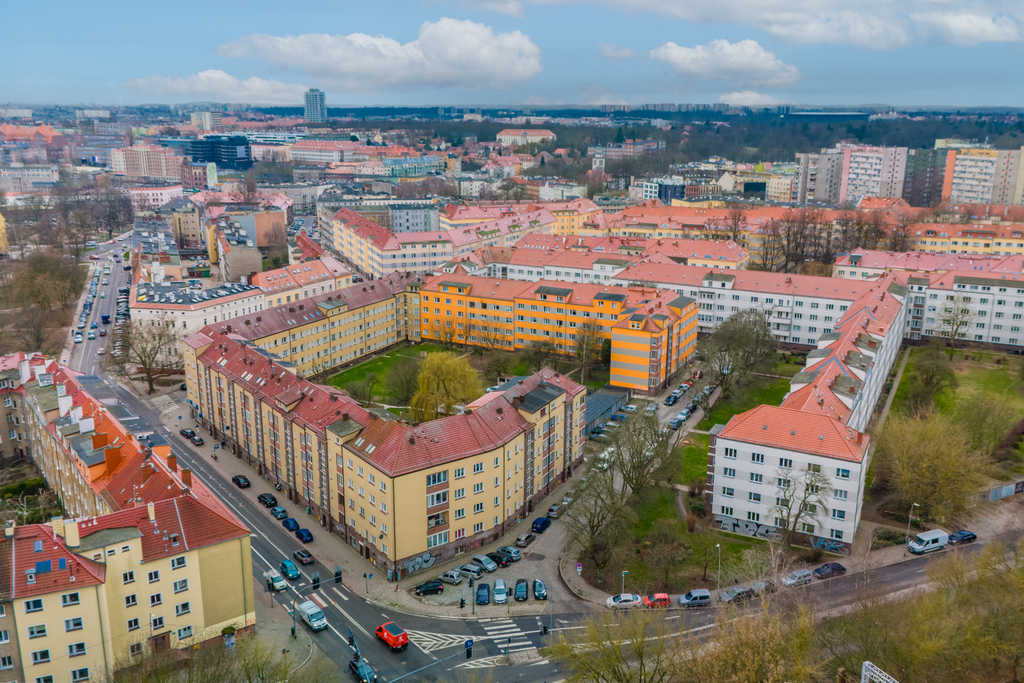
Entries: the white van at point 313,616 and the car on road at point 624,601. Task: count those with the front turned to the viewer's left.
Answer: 1

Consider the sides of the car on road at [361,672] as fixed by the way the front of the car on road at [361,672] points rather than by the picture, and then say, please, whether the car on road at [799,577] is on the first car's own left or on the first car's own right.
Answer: on the first car's own left

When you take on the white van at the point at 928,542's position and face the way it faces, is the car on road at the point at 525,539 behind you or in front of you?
in front

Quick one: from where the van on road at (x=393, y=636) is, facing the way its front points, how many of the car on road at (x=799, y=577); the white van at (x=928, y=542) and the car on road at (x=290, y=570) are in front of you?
1

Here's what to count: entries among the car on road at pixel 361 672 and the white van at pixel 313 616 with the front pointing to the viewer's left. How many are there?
0

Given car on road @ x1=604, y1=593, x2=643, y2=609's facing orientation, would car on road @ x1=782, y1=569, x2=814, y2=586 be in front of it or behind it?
behind

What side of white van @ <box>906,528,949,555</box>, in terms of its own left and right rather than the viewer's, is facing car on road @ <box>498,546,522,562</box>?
front

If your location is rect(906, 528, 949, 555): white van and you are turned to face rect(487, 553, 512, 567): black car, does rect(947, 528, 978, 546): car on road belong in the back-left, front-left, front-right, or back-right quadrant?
back-right

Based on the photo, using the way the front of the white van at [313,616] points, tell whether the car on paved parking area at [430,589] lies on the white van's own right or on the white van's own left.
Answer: on the white van's own left

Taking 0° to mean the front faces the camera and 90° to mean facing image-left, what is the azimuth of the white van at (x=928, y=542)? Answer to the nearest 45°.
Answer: approximately 45°

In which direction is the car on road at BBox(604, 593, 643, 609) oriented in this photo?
to the viewer's left

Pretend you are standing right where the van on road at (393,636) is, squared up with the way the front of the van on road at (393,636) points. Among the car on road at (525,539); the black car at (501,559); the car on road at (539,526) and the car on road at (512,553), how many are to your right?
4

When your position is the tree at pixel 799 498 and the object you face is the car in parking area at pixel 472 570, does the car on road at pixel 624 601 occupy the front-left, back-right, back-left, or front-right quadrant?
front-left

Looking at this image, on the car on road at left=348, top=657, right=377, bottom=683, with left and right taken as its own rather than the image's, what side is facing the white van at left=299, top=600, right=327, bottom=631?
back

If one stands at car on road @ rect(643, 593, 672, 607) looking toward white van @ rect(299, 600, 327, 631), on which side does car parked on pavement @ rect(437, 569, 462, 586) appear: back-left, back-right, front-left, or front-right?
front-right

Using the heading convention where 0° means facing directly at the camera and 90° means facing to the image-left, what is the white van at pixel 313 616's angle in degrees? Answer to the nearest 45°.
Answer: approximately 315°

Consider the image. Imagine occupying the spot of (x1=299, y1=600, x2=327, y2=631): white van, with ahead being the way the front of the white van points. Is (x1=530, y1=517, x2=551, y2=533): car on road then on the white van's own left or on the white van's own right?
on the white van's own left

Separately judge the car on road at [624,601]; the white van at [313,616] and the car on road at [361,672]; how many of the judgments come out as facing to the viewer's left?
1

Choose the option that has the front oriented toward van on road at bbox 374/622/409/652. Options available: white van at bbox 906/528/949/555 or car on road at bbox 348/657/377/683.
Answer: the white van

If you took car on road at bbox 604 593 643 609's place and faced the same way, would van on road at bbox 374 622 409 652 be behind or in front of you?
in front
